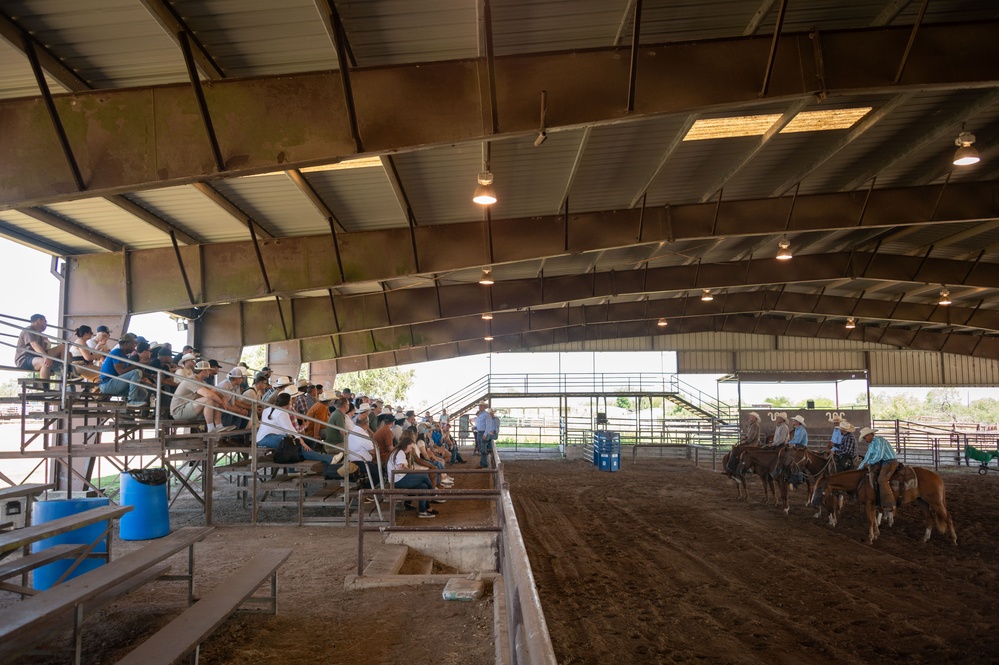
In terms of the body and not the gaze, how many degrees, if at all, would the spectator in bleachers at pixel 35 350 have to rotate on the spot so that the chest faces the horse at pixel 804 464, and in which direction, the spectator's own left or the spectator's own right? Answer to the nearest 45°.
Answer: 0° — they already face it

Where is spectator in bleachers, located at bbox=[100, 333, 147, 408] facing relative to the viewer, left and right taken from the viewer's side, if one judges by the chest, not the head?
facing to the right of the viewer

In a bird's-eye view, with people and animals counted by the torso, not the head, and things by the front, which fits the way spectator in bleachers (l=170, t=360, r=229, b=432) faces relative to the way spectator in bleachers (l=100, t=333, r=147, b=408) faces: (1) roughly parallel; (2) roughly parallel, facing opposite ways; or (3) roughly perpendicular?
roughly parallel

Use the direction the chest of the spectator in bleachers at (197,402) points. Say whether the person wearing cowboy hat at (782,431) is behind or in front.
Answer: in front

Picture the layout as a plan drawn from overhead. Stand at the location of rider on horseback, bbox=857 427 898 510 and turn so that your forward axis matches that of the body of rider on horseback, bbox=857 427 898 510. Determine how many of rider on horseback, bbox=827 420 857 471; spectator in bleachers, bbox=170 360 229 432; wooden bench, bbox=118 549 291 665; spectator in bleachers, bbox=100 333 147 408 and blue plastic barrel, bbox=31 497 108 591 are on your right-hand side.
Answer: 1

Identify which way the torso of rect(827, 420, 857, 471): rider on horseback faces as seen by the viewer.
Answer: to the viewer's left

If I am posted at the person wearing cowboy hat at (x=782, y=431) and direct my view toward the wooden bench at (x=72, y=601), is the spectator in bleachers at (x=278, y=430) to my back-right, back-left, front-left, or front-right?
front-right

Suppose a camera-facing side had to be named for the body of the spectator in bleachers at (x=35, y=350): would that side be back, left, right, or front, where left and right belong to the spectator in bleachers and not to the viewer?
right

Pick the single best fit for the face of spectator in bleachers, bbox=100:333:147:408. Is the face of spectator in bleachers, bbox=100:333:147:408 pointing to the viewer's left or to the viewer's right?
to the viewer's right

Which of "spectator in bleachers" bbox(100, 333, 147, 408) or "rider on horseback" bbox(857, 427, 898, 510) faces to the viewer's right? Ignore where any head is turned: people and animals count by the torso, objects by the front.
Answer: the spectator in bleachers

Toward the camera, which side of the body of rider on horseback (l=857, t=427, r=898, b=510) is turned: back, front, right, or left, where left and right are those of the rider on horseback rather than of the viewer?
left

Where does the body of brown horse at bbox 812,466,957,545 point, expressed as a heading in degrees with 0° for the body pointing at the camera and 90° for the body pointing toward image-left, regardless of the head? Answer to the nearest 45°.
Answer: approximately 90°

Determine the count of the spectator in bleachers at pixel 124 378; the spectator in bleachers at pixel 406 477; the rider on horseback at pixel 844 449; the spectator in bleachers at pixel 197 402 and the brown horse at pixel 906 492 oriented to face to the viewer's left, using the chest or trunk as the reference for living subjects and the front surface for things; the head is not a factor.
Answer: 2

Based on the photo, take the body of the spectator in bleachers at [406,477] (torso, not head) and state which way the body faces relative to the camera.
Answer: to the viewer's right

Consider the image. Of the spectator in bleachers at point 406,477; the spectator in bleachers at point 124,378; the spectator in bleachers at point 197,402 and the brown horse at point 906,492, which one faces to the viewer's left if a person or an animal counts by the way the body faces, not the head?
the brown horse
